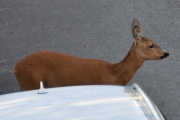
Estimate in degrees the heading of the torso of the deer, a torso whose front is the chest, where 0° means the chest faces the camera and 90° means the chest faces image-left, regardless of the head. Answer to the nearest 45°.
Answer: approximately 270°

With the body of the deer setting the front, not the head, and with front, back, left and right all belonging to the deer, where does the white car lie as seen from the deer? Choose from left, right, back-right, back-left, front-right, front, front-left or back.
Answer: right
